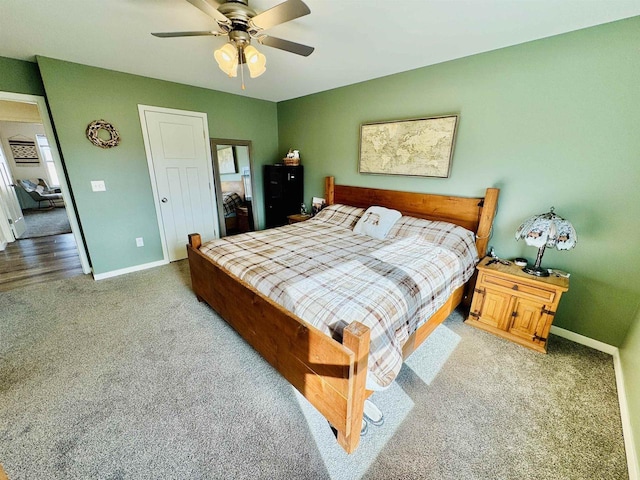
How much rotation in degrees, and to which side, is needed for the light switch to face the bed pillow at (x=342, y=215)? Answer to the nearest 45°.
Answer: approximately 45° to its left

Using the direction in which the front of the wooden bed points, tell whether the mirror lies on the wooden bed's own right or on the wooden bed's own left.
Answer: on the wooden bed's own right

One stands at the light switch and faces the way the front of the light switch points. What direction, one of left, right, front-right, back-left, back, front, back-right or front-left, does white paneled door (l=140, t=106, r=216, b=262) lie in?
left

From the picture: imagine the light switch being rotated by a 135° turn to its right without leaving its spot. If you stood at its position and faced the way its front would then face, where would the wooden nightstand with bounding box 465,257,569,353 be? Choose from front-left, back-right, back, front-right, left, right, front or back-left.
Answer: back

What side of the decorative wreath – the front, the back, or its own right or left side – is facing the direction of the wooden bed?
front

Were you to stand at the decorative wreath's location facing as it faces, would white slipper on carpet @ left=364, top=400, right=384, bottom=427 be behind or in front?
in front

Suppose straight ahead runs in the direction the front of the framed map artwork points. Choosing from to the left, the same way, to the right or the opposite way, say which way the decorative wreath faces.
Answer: to the left

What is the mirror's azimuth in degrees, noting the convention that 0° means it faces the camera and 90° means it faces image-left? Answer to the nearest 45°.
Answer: approximately 315°

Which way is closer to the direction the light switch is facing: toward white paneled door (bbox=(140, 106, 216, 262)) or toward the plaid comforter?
the plaid comforter

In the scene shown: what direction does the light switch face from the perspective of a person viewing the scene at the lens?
facing the viewer

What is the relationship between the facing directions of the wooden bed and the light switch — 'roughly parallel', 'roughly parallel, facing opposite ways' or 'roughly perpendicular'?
roughly perpendicular

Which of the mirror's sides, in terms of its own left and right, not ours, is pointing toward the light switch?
right

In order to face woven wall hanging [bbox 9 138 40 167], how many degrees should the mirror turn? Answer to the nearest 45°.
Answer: approximately 180°

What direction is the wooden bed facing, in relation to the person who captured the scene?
facing the viewer and to the left of the viewer

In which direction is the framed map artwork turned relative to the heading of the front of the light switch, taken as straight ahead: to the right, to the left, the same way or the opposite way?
to the right

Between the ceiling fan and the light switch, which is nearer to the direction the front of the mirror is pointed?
the ceiling fan

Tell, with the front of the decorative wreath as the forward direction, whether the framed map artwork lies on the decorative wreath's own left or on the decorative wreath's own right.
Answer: on the decorative wreath's own left
